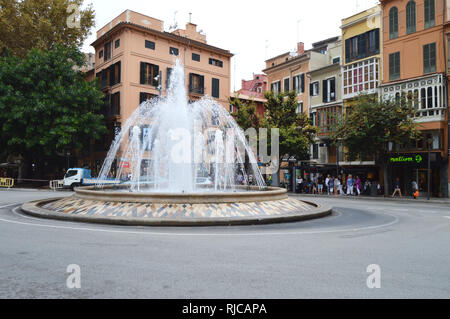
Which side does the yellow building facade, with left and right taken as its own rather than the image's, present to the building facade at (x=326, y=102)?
right

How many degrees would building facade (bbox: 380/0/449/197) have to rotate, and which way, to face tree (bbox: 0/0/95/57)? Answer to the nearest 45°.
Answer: approximately 45° to its right

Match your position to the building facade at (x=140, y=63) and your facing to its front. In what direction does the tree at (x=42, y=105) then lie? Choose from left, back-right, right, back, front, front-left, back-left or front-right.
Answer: right

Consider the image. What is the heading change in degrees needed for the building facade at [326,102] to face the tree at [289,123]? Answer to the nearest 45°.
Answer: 0° — it already faces it

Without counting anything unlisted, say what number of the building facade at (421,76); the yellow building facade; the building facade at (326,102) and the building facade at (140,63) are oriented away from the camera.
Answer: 0

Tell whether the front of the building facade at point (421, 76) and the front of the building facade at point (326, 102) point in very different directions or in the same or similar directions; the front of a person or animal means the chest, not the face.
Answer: same or similar directions

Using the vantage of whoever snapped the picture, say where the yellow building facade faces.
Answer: facing the viewer and to the left of the viewer

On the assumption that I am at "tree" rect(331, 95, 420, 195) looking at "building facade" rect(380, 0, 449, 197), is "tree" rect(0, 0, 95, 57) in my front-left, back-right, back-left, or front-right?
back-left

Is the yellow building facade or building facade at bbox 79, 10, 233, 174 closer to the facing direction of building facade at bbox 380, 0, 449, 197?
the building facade

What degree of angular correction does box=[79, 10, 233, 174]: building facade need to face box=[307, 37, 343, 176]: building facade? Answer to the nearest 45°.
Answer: approximately 45° to its left

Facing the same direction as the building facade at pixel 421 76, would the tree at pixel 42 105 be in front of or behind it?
in front

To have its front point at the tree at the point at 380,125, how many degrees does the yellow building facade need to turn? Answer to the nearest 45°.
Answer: approximately 45° to its left

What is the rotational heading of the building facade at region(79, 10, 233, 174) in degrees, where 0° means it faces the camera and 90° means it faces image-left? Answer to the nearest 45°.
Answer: approximately 315°

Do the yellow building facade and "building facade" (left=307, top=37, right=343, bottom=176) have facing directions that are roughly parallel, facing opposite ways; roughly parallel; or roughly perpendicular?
roughly parallel

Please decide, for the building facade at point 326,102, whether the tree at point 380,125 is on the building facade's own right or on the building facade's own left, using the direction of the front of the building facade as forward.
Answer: on the building facade's own left

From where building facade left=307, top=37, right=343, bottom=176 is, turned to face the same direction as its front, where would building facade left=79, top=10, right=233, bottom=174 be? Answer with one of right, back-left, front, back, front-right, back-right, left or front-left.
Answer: front-right

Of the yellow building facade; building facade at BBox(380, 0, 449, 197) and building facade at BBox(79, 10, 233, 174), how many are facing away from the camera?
0

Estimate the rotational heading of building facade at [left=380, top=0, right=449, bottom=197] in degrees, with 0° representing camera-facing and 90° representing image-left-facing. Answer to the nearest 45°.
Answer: approximately 45°
